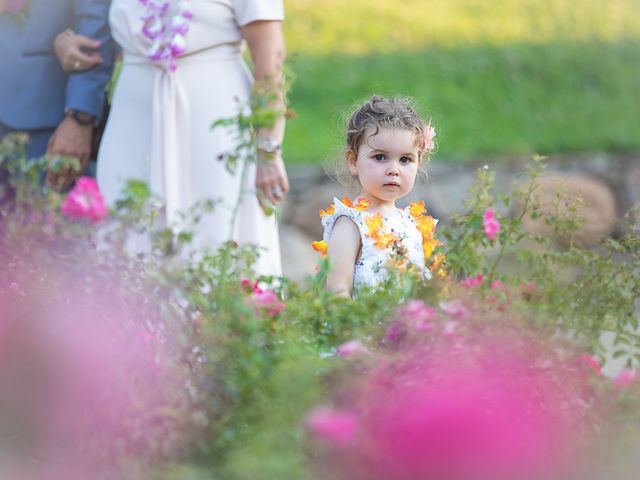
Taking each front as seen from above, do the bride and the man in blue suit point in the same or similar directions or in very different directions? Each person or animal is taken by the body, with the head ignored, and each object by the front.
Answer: same or similar directions

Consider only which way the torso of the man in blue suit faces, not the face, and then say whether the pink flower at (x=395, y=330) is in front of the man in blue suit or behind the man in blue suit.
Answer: in front

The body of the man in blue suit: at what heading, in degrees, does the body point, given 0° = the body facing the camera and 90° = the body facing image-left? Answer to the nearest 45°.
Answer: approximately 0°

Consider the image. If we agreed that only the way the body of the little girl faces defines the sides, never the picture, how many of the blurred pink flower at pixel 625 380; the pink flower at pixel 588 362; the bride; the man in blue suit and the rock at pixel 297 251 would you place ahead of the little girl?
2

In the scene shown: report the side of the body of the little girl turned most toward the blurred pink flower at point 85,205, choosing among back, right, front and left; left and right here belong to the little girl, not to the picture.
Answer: right

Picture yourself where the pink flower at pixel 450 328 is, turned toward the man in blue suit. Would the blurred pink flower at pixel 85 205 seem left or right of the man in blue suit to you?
left

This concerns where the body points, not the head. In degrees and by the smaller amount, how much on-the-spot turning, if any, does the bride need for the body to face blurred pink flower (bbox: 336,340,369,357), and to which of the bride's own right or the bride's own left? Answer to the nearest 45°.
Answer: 0° — they already face it

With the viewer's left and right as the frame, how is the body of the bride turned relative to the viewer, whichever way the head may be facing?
facing the viewer

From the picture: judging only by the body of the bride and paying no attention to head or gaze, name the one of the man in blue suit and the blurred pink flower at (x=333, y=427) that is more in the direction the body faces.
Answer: the blurred pink flower

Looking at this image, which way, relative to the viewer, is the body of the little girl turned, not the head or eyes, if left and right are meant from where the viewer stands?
facing the viewer and to the right of the viewer

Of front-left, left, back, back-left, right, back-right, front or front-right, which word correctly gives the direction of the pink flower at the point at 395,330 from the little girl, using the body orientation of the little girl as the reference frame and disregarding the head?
front-right

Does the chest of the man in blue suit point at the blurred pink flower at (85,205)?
yes
